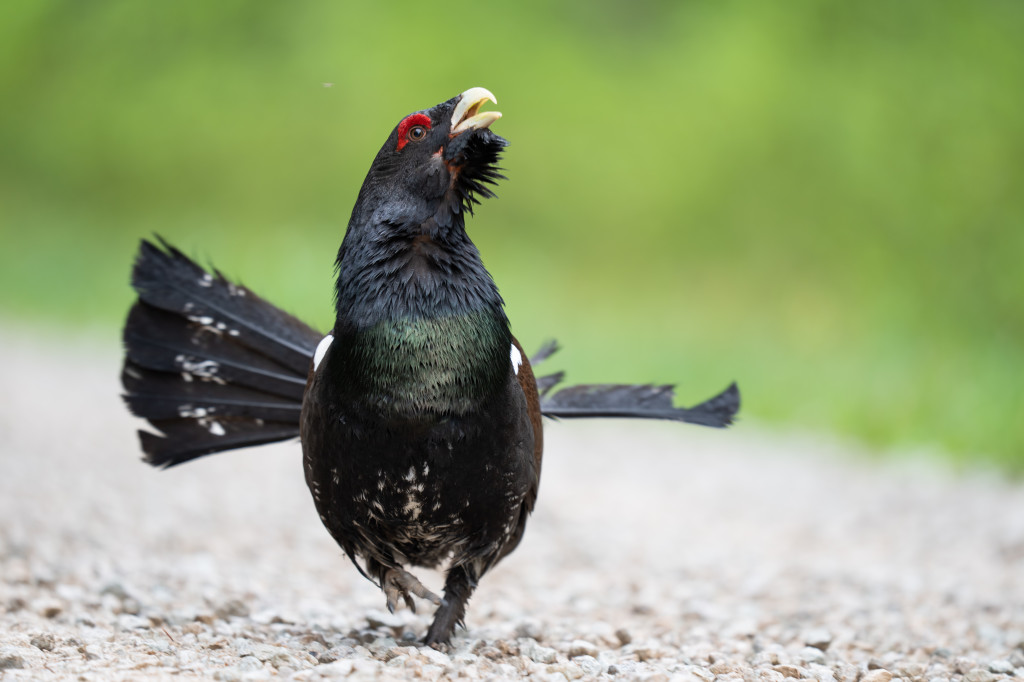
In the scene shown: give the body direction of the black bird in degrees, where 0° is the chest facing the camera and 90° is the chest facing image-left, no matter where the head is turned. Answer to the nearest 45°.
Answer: approximately 0°

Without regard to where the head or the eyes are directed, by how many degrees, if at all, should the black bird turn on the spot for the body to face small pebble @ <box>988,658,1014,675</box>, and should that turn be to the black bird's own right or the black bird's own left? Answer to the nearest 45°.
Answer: approximately 90° to the black bird's own left

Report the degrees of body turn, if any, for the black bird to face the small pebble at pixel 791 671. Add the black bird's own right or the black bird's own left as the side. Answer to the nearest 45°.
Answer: approximately 90° to the black bird's own left
